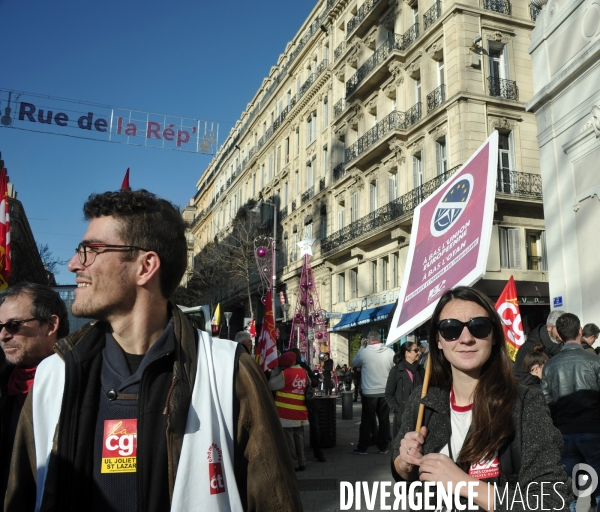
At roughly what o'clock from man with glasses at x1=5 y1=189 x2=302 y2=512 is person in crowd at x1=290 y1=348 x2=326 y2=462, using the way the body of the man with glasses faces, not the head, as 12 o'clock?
The person in crowd is roughly at 5 o'clock from the man with glasses.

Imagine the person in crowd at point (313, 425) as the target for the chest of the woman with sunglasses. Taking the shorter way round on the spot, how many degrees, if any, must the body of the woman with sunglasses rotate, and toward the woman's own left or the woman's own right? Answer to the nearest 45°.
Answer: approximately 180°

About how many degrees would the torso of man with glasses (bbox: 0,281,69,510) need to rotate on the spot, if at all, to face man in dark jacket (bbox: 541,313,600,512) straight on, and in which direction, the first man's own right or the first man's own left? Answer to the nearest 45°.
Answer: approximately 135° to the first man's own left

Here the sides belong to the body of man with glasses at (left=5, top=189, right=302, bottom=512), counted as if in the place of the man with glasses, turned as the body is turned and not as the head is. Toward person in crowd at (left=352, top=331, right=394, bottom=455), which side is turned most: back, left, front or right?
back

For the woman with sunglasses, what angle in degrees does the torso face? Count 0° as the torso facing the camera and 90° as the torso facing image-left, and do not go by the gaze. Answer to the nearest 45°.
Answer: approximately 0°

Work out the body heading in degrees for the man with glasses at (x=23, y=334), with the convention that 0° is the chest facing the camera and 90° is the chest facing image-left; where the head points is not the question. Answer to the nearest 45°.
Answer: approximately 45°

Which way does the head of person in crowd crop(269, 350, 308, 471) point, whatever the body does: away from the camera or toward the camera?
away from the camera

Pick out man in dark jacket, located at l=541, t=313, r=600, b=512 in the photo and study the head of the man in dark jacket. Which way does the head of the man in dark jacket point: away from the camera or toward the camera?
away from the camera
